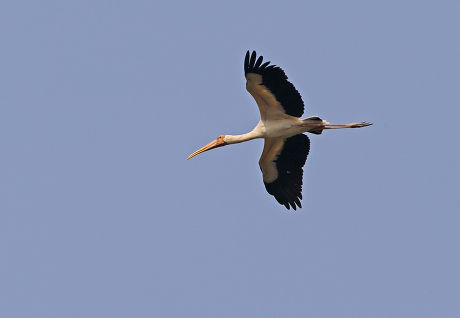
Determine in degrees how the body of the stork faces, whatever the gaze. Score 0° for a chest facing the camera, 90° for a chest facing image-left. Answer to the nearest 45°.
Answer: approximately 90°
